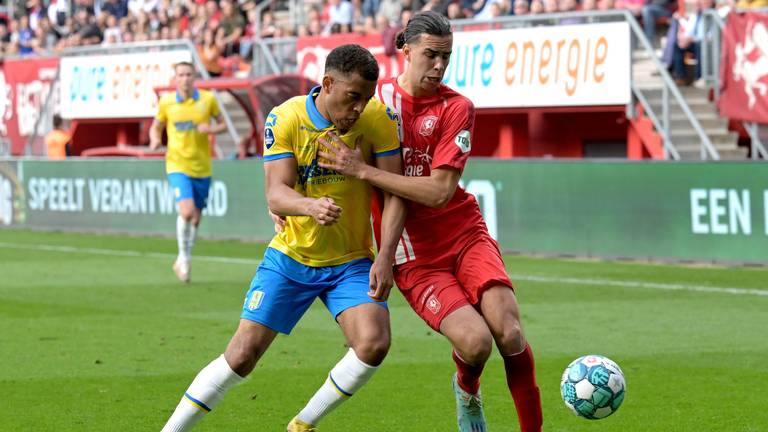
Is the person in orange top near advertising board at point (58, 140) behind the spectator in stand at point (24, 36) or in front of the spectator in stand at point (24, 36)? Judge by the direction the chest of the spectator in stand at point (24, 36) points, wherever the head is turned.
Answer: in front

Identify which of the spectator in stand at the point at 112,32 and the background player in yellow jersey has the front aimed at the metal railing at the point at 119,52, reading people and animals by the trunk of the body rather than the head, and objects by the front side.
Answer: the spectator in stand

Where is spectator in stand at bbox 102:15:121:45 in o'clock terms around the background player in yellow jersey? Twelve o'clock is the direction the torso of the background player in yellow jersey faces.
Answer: The spectator in stand is roughly at 6 o'clock from the background player in yellow jersey.

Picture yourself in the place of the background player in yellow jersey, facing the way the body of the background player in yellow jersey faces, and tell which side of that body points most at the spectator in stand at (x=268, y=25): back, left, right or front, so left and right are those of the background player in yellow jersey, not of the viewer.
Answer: back

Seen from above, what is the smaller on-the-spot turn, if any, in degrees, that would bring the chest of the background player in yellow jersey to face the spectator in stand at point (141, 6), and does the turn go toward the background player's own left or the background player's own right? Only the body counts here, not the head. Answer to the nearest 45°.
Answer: approximately 180°

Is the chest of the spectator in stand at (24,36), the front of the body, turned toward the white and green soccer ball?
yes

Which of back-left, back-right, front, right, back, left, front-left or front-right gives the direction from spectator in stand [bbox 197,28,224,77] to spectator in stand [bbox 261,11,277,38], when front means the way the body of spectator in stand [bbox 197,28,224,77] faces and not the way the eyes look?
left

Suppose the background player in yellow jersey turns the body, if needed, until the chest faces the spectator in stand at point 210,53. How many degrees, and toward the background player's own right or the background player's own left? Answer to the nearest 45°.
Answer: approximately 180°
